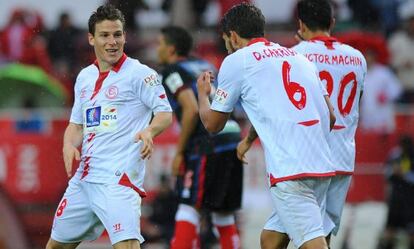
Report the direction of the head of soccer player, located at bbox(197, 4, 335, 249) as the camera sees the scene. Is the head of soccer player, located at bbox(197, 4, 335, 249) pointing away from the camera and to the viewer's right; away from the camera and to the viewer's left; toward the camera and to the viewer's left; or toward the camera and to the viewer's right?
away from the camera and to the viewer's left

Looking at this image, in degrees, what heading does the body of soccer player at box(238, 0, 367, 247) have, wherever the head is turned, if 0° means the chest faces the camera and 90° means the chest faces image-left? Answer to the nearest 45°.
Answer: approximately 135°

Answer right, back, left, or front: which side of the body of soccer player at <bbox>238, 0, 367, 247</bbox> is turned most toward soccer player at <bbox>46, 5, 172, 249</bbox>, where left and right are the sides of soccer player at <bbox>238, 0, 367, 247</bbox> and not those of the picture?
left

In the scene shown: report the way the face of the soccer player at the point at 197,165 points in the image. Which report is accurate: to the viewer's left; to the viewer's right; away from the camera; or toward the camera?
to the viewer's left

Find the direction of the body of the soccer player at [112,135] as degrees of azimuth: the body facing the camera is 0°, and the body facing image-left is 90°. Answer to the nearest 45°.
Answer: approximately 45°

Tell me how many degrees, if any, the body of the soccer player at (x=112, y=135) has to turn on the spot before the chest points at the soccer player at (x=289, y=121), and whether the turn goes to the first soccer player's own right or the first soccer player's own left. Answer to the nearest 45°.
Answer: approximately 135° to the first soccer player's own left
